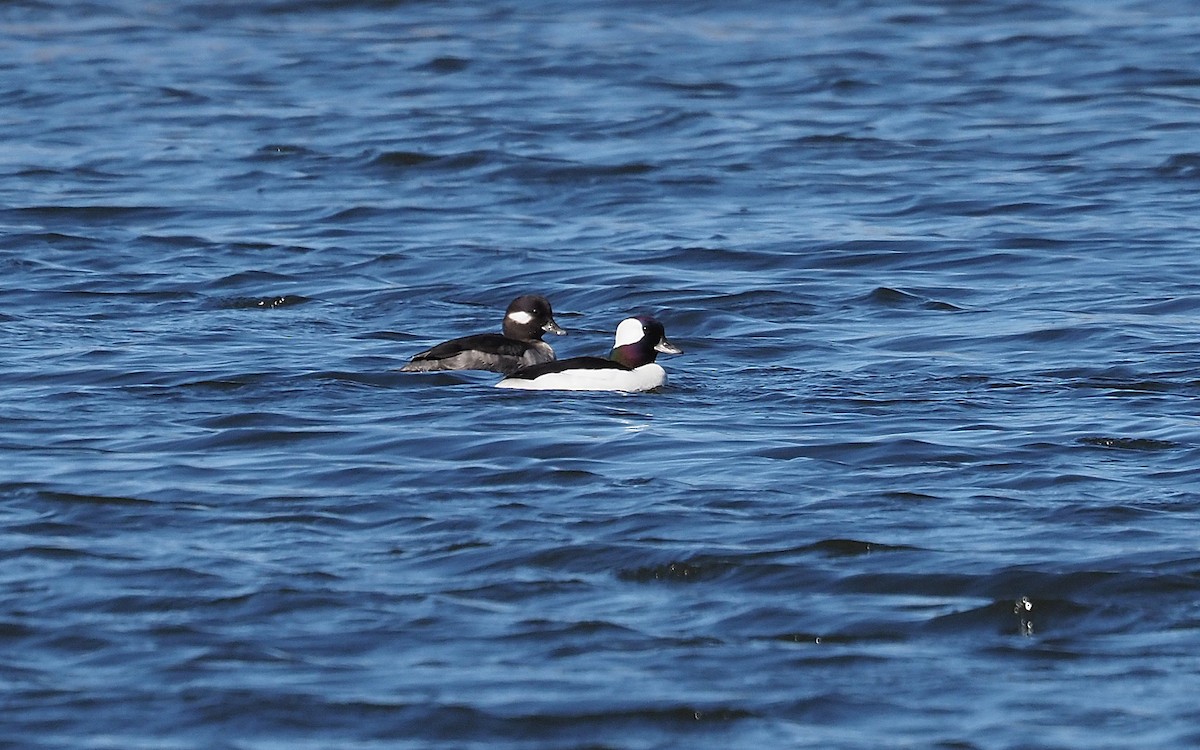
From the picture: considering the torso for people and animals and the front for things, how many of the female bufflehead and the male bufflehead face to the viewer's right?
2

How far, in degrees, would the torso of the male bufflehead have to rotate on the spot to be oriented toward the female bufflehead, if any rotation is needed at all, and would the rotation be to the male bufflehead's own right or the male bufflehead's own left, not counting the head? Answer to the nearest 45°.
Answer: approximately 135° to the male bufflehead's own left

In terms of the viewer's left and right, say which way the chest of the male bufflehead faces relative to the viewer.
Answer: facing to the right of the viewer

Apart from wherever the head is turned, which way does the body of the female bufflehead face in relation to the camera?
to the viewer's right

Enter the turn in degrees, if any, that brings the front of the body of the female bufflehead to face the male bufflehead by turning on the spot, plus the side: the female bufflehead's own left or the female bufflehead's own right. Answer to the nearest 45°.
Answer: approximately 45° to the female bufflehead's own right
